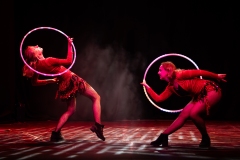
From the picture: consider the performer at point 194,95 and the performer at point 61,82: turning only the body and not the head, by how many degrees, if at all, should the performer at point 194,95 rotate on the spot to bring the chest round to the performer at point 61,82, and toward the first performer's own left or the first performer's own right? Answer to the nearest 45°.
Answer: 0° — they already face them

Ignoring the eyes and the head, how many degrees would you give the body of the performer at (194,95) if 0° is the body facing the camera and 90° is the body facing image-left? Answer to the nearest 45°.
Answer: approximately 90°

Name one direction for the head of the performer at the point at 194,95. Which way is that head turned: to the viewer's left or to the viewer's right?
to the viewer's left
